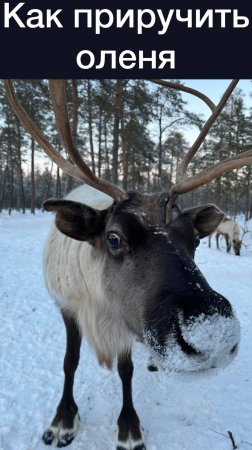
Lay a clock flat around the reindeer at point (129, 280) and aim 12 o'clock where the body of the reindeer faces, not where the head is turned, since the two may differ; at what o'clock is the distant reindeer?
The distant reindeer is roughly at 8 o'clock from the reindeer.

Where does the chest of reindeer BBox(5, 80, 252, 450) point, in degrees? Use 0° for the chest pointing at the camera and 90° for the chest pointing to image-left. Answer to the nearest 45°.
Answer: approximately 315°
